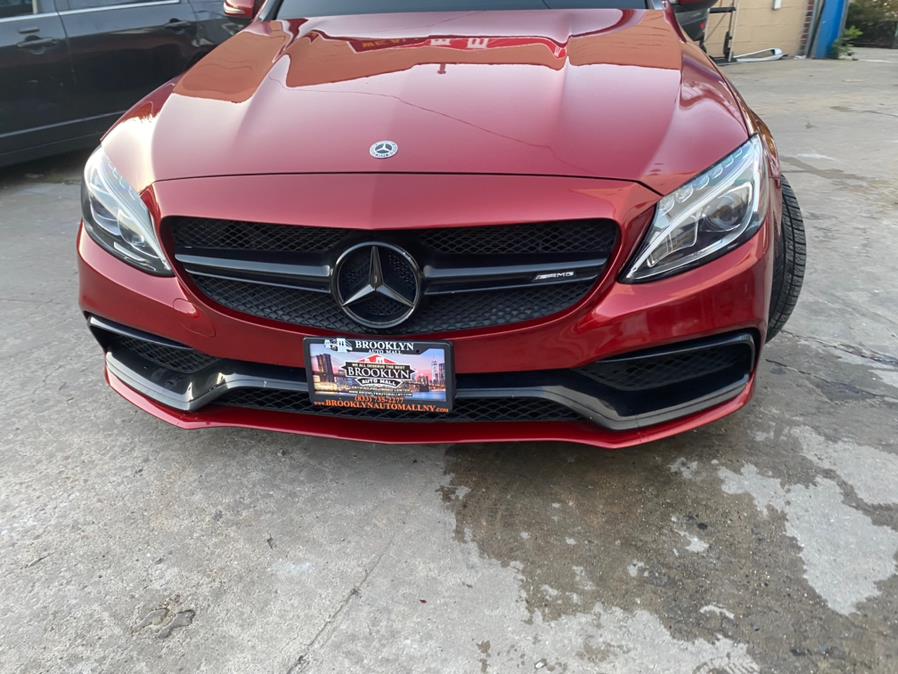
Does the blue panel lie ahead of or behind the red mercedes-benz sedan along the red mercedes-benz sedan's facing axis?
behind

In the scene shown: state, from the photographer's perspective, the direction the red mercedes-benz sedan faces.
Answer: facing the viewer

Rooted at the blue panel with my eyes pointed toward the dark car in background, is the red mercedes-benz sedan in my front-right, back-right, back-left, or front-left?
front-left

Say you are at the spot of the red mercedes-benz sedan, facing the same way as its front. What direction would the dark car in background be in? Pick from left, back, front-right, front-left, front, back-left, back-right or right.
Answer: back-right
